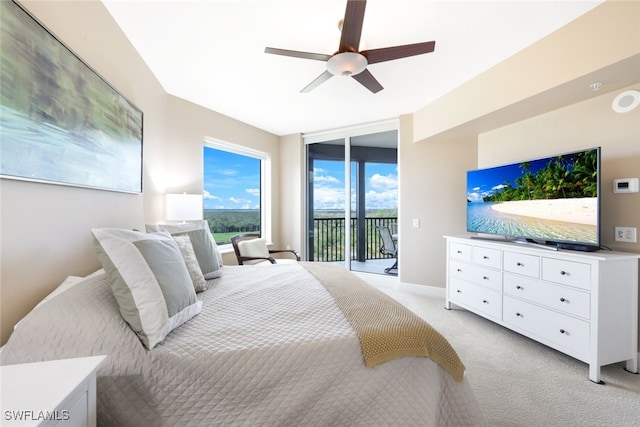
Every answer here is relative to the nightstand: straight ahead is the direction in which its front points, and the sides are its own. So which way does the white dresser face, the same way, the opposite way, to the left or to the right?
the opposite way

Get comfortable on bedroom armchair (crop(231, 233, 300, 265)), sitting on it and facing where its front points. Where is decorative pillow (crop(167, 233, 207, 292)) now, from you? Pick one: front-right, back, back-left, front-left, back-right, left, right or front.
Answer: front-right

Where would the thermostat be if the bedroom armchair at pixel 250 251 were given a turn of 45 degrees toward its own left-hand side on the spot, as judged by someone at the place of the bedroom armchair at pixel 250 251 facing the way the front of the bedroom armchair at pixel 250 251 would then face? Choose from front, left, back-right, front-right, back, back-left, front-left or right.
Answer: front-right

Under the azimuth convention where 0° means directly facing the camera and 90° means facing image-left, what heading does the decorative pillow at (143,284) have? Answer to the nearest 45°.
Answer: approximately 315°

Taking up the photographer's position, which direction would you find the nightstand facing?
facing the viewer and to the right of the viewer

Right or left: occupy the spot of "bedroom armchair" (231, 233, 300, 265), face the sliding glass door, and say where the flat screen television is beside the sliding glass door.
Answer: right

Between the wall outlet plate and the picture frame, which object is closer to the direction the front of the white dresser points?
the picture frame

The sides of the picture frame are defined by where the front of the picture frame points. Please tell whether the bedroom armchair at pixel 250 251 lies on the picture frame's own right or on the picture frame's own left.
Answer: on the picture frame's own left

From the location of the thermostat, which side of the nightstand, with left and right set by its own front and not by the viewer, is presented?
front
